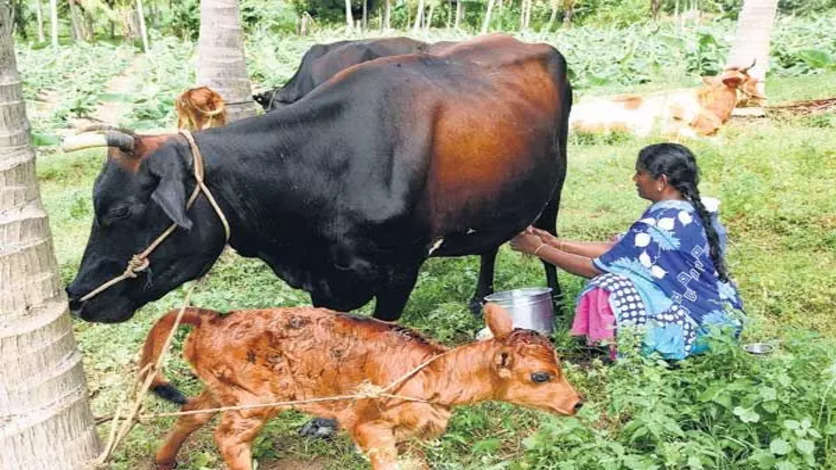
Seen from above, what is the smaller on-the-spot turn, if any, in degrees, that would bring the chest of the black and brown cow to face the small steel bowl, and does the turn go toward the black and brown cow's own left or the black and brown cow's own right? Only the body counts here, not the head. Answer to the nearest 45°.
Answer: approximately 180°

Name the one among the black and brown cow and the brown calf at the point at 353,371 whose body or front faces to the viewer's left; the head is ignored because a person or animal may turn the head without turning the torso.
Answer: the black and brown cow

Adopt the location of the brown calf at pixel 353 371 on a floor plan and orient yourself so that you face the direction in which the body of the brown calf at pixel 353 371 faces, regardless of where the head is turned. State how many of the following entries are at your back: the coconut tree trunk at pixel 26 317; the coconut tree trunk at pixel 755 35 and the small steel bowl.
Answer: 1

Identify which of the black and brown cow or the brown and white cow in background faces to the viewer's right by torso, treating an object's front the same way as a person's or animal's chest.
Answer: the brown and white cow in background

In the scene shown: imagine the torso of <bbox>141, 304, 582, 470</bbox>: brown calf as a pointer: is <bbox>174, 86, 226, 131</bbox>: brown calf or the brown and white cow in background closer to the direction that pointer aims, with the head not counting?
the brown and white cow in background

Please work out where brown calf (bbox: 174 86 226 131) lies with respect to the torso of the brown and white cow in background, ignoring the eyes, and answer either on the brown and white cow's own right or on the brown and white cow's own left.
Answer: on the brown and white cow's own right

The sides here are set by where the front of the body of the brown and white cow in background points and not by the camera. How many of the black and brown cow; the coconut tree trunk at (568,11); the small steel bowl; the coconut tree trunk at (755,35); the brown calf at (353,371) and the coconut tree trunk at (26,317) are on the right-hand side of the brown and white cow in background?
4

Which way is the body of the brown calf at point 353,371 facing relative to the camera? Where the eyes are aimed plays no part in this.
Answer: to the viewer's right

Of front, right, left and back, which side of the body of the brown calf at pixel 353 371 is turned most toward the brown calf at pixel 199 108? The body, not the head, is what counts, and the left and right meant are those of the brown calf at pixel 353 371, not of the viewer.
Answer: left

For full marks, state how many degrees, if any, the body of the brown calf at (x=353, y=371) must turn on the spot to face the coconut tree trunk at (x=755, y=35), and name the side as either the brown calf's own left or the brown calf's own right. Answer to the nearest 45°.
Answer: approximately 45° to the brown calf's own left

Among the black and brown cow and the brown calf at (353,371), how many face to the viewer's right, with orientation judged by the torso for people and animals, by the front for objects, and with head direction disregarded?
1

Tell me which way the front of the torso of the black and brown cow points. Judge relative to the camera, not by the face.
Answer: to the viewer's left

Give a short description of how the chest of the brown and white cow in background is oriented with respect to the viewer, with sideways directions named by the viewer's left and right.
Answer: facing to the right of the viewer

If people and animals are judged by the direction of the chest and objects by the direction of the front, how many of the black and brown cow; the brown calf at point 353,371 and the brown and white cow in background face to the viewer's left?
1

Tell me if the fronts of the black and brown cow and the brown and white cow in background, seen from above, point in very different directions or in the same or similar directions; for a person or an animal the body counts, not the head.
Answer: very different directions
